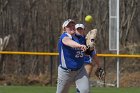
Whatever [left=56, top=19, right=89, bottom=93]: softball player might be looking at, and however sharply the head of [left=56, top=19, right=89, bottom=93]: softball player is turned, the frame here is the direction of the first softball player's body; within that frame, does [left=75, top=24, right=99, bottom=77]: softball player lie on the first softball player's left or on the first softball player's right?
on the first softball player's left
